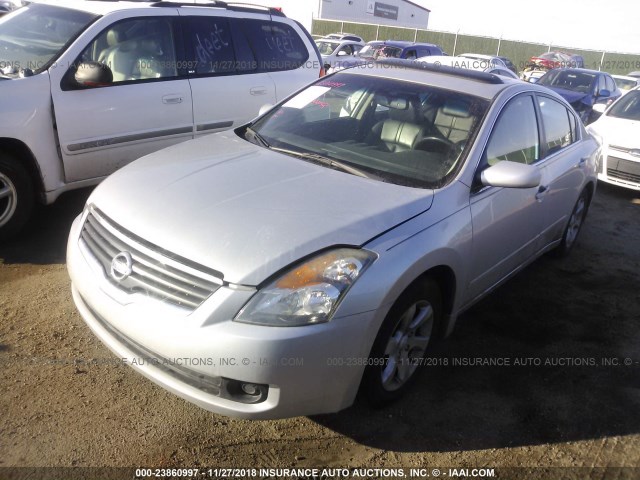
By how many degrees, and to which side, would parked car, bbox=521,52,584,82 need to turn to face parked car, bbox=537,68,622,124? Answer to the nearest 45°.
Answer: approximately 45° to its left

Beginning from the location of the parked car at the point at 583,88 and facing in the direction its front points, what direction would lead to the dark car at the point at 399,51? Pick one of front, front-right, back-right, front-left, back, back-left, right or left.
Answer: right

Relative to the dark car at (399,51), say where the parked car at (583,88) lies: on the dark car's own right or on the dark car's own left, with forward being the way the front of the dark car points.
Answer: on the dark car's own left

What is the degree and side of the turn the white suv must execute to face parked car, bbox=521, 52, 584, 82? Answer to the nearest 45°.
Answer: approximately 180°

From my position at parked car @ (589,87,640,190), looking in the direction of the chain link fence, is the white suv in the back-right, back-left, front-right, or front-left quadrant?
back-left

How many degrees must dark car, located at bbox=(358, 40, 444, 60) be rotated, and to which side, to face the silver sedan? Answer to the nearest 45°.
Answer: approximately 45° to its left

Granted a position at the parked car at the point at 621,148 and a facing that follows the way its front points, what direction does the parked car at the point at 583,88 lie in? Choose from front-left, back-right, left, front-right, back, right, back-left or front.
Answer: back-right

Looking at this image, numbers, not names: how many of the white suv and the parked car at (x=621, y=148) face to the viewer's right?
0

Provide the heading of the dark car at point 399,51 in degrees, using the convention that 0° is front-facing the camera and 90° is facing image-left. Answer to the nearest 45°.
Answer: approximately 45°

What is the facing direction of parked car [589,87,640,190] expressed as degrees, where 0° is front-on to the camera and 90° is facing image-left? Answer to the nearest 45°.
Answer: approximately 45°

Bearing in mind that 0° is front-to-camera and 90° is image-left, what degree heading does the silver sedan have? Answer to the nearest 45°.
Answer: approximately 45°
